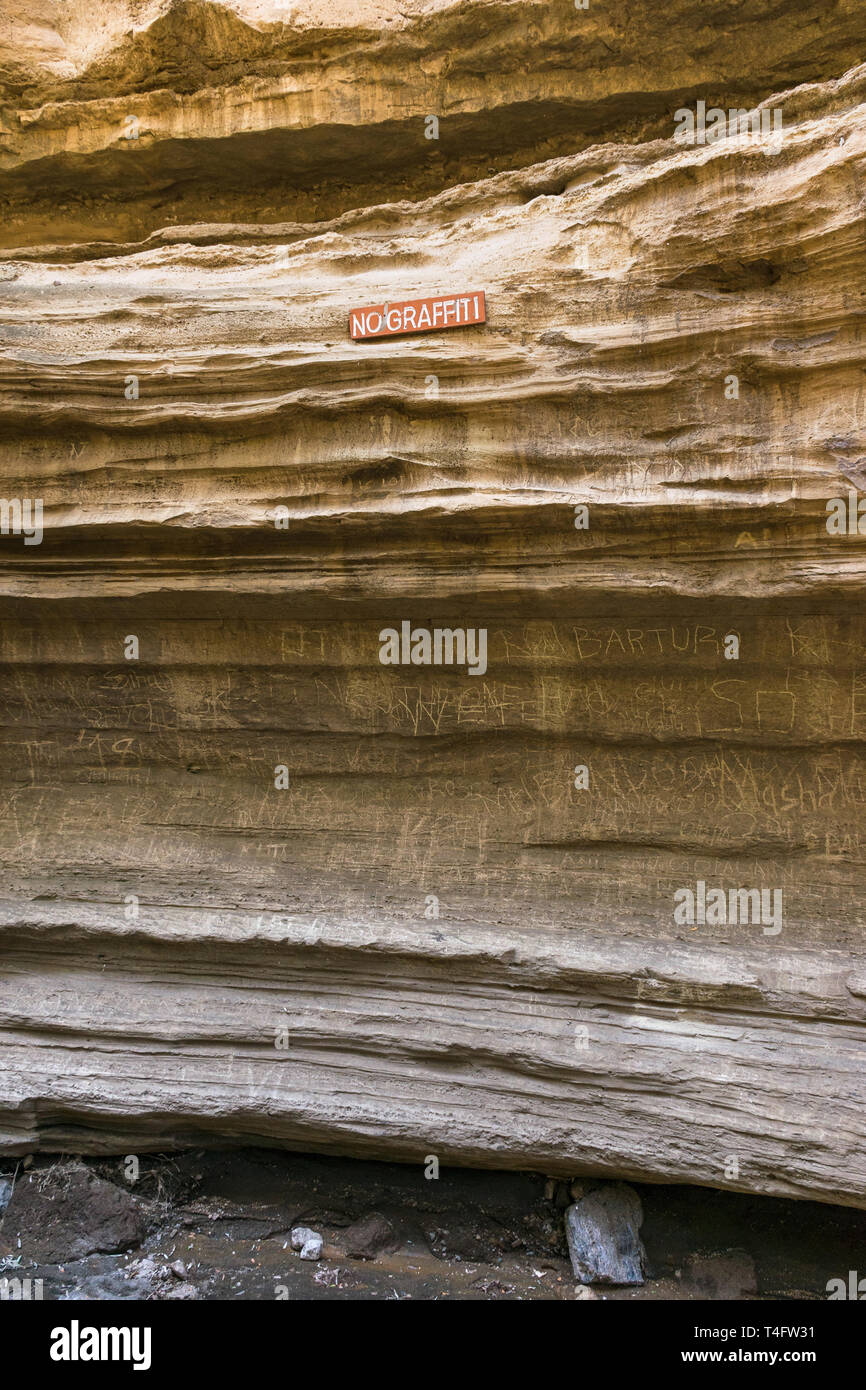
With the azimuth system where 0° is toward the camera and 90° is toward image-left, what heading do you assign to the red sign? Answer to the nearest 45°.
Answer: approximately 0°
